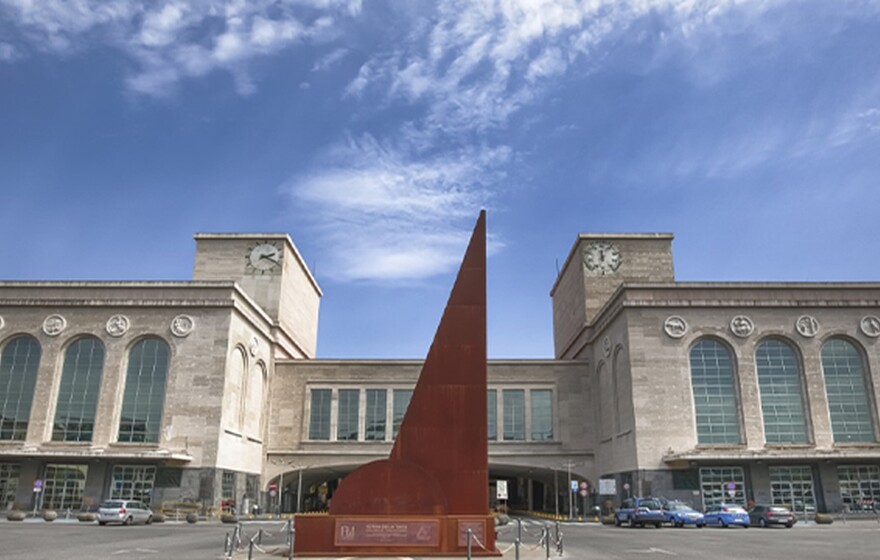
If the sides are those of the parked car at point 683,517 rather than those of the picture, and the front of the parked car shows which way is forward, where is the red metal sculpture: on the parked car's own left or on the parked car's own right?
on the parked car's own right

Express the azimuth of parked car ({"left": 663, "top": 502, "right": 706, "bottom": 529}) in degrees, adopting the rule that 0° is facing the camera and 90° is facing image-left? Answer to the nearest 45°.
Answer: approximately 315°

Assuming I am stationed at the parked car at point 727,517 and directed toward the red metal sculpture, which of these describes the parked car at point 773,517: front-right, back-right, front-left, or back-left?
back-left

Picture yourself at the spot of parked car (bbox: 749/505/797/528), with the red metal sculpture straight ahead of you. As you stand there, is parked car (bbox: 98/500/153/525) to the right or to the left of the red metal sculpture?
right

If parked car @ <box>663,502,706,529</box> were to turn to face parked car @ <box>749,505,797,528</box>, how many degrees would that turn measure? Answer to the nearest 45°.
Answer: approximately 45° to its left

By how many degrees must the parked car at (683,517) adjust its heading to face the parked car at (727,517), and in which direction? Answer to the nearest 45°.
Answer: approximately 45° to its left

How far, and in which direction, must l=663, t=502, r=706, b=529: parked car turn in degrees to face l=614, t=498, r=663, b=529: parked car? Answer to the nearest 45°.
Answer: approximately 90° to its right

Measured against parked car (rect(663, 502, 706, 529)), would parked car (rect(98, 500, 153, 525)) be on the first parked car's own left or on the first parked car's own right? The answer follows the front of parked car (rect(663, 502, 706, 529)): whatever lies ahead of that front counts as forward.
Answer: on the first parked car's own right
